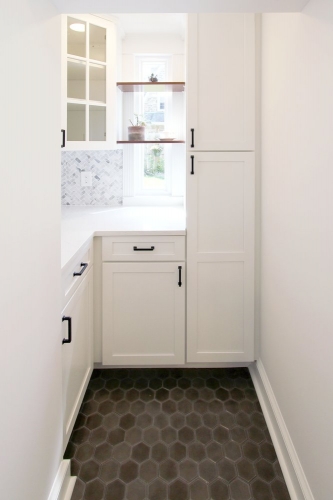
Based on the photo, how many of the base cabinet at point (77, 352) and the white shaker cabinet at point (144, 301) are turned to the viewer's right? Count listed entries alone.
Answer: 1

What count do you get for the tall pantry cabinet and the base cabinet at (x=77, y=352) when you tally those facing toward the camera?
1

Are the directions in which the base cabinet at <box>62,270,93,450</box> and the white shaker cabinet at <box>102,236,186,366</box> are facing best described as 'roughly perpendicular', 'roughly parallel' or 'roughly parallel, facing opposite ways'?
roughly perpendicular

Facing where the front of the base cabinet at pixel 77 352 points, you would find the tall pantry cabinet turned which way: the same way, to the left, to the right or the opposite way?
to the right

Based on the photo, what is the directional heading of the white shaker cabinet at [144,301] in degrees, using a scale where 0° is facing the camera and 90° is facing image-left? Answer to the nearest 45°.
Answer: approximately 0°

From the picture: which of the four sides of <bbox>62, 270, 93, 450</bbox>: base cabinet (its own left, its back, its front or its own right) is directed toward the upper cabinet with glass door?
left

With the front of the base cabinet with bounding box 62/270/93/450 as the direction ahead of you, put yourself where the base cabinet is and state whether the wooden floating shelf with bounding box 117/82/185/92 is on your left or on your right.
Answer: on your left

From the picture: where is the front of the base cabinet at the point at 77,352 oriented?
to the viewer's right

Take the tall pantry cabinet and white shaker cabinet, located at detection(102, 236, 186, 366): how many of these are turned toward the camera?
2
